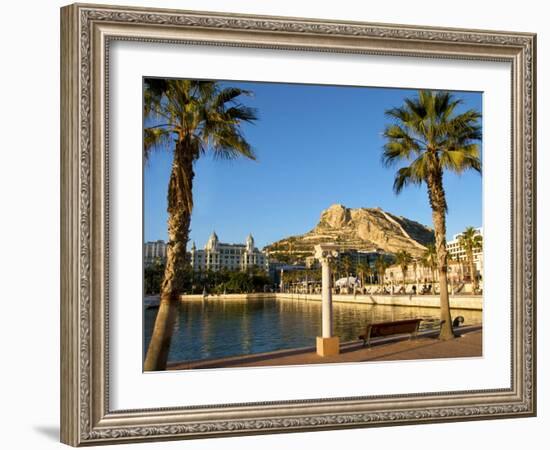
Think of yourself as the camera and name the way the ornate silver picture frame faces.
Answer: facing the viewer and to the right of the viewer
